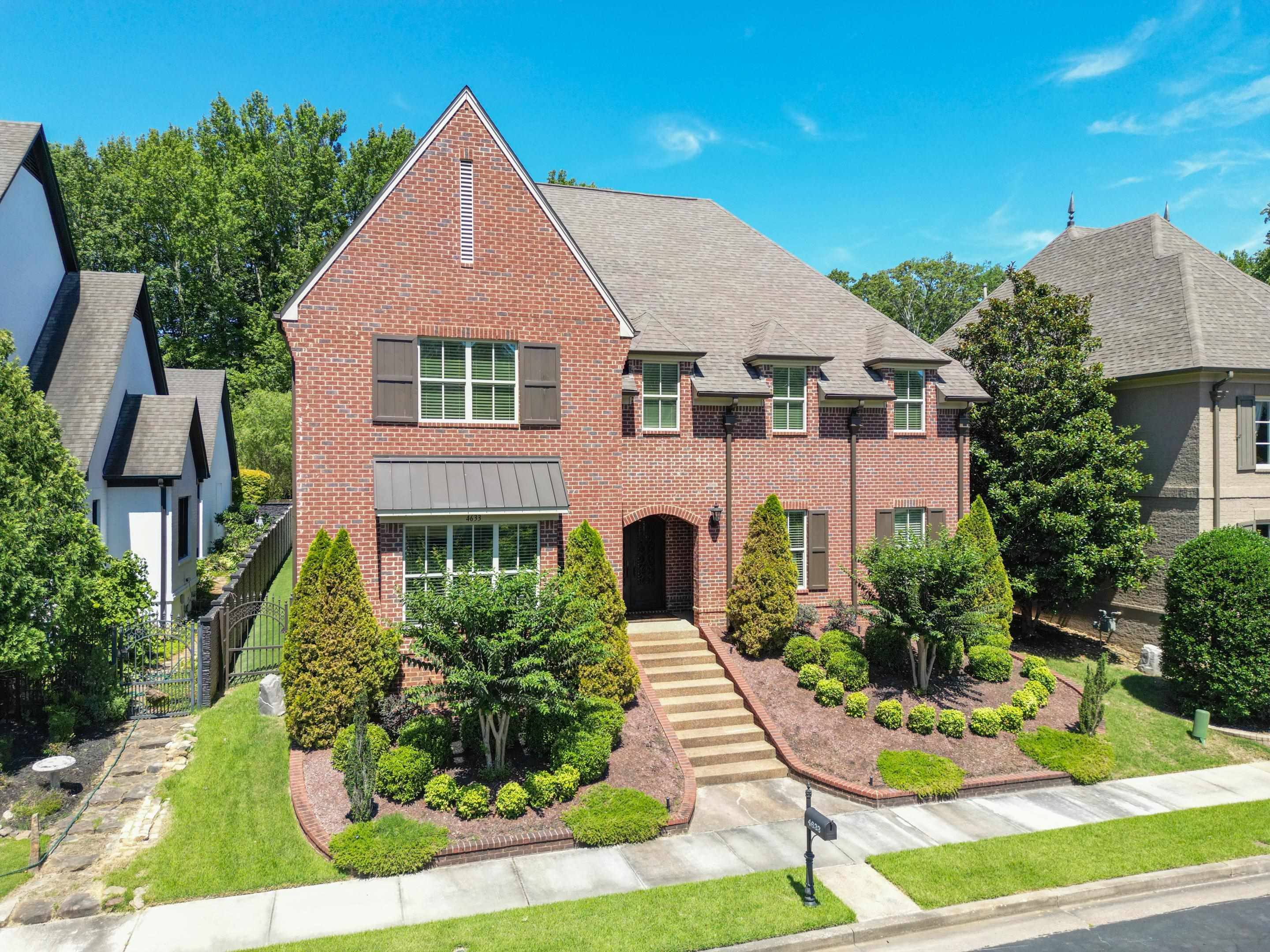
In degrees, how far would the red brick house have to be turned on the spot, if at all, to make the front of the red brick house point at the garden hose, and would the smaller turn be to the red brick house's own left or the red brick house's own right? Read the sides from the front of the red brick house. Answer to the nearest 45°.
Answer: approximately 45° to the red brick house's own right

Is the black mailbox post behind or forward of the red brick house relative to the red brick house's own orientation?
forward

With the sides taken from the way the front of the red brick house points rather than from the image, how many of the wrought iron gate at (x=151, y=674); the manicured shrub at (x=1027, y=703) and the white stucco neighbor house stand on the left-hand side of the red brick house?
1

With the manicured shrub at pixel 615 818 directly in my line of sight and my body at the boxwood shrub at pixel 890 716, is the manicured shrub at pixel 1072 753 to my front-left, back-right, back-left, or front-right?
back-left

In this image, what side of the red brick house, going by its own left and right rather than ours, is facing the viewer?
front

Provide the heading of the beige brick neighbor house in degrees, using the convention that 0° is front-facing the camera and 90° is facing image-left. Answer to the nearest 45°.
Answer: approximately 315°

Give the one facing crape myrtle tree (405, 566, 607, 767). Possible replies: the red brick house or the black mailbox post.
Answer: the red brick house

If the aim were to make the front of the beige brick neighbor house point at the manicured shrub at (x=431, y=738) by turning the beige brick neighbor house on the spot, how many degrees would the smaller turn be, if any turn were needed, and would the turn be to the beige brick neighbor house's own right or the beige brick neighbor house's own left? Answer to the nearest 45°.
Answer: approximately 90° to the beige brick neighbor house's own right

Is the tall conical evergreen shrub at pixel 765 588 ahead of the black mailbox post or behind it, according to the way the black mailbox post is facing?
behind

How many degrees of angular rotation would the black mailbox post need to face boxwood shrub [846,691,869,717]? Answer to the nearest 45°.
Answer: approximately 135° to its left

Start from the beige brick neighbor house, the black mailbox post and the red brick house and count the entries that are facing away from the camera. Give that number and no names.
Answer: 0
